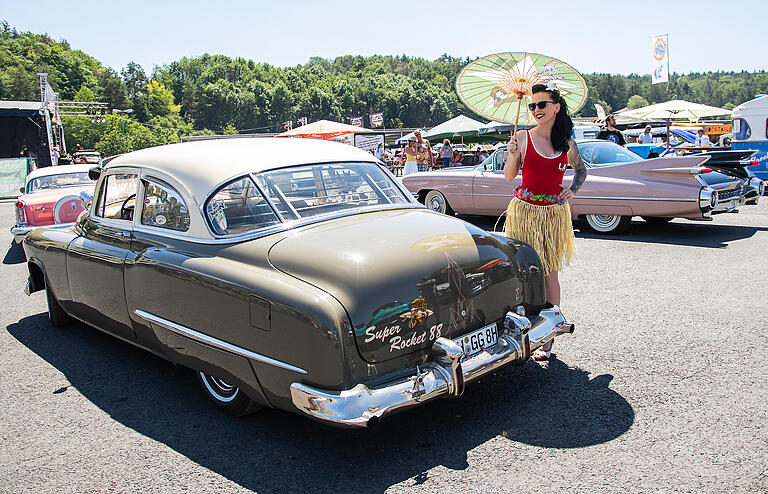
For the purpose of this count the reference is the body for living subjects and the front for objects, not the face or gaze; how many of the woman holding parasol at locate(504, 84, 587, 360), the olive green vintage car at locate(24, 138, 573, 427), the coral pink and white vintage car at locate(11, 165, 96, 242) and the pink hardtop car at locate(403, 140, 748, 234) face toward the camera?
1

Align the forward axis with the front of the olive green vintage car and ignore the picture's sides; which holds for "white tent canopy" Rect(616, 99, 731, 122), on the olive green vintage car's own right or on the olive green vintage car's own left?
on the olive green vintage car's own right

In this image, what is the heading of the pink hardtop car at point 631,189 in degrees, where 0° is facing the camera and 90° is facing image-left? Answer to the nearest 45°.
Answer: approximately 135°

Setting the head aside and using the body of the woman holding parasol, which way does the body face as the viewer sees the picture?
toward the camera

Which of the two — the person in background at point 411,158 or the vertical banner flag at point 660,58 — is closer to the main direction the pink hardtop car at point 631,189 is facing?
the person in background

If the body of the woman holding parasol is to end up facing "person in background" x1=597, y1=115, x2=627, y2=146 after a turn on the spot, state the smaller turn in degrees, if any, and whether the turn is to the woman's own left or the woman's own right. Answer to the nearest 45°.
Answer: approximately 180°

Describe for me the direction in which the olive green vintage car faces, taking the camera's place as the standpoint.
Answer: facing away from the viewer and to the left of the viewer

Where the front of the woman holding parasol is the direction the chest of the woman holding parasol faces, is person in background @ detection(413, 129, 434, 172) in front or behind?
behind

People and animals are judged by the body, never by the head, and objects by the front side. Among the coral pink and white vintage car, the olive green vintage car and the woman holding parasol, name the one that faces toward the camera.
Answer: the woman holding parasol
